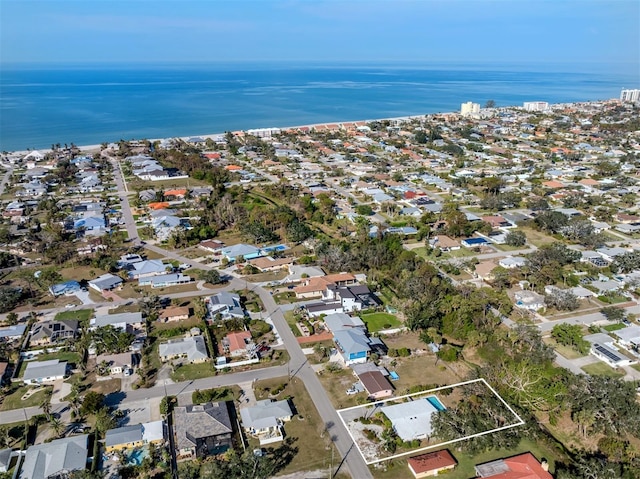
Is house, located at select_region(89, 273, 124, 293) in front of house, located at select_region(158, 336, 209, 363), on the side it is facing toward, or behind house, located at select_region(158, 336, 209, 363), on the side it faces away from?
behind

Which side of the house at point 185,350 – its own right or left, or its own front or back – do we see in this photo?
front

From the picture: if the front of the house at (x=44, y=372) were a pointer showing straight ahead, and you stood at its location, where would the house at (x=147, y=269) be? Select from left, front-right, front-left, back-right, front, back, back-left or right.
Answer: back-left

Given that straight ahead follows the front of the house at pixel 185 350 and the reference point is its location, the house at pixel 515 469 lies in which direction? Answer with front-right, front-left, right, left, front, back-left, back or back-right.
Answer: front-left

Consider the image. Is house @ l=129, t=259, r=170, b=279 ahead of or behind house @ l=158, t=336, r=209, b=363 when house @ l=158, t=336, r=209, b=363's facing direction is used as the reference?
behind

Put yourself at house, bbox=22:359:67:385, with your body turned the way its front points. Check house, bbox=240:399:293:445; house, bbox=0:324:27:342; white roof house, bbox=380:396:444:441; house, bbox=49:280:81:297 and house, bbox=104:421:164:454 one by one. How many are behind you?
2

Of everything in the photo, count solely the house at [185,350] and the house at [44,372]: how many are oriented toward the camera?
2

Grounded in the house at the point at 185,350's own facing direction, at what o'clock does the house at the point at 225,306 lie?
the house at the point at 225,306 is roughly at 7 o'clock from the house at the point at 185,350.

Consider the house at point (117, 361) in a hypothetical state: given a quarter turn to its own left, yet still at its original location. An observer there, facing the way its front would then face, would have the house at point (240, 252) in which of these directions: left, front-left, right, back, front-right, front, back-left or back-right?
front-left

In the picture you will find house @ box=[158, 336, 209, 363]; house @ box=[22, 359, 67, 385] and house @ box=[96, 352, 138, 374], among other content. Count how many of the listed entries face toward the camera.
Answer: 3

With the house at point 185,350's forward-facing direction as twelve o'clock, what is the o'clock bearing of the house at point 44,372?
the house at point 44,372 is roughly at 3 o'clock from the house at point 185,350.

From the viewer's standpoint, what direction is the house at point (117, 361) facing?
toward the camera

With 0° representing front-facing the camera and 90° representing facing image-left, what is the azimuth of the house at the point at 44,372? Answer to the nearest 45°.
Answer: approximately 0°

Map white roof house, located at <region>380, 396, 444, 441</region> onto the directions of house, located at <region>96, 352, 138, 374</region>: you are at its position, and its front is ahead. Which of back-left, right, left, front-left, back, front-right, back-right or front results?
front-left

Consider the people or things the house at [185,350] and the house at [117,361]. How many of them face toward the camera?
2

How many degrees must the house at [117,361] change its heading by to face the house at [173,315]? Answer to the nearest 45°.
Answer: approximately 135° to its left

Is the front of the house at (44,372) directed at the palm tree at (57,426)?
yes
